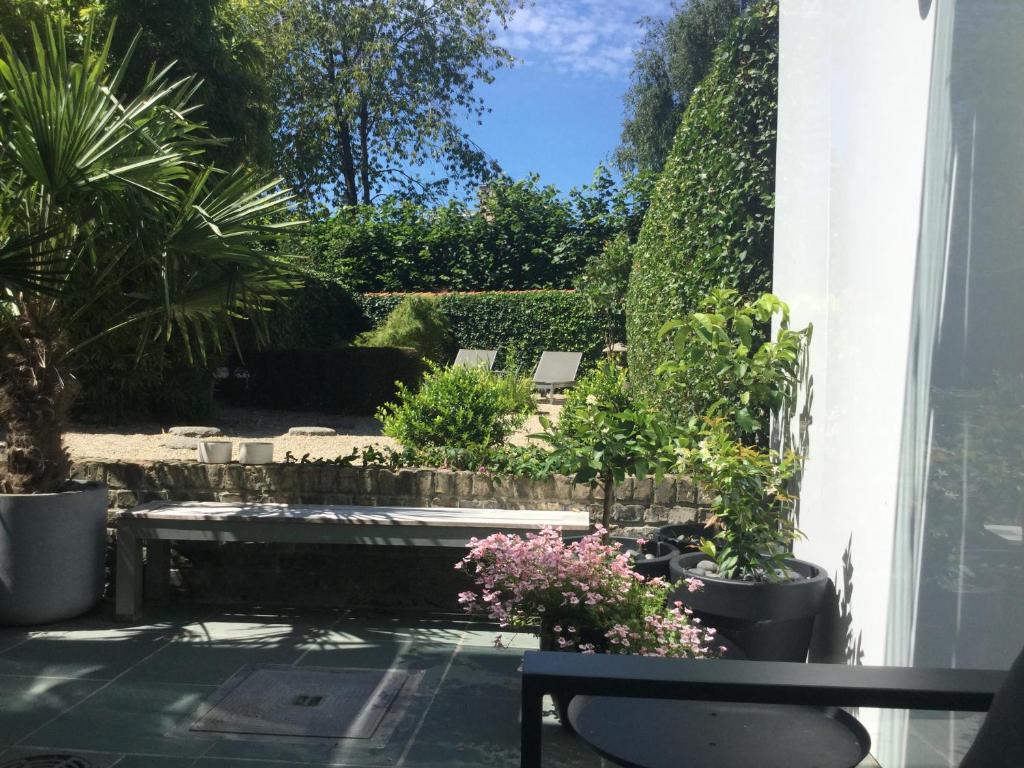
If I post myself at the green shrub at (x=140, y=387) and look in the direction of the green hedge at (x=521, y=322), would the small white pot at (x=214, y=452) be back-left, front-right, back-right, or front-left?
back-right

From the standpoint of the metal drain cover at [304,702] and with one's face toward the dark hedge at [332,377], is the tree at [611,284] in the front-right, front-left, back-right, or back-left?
front-right

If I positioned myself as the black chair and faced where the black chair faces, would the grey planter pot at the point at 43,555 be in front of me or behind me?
in front

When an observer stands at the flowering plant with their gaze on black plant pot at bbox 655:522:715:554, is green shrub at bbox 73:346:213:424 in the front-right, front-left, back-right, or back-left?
front-left
